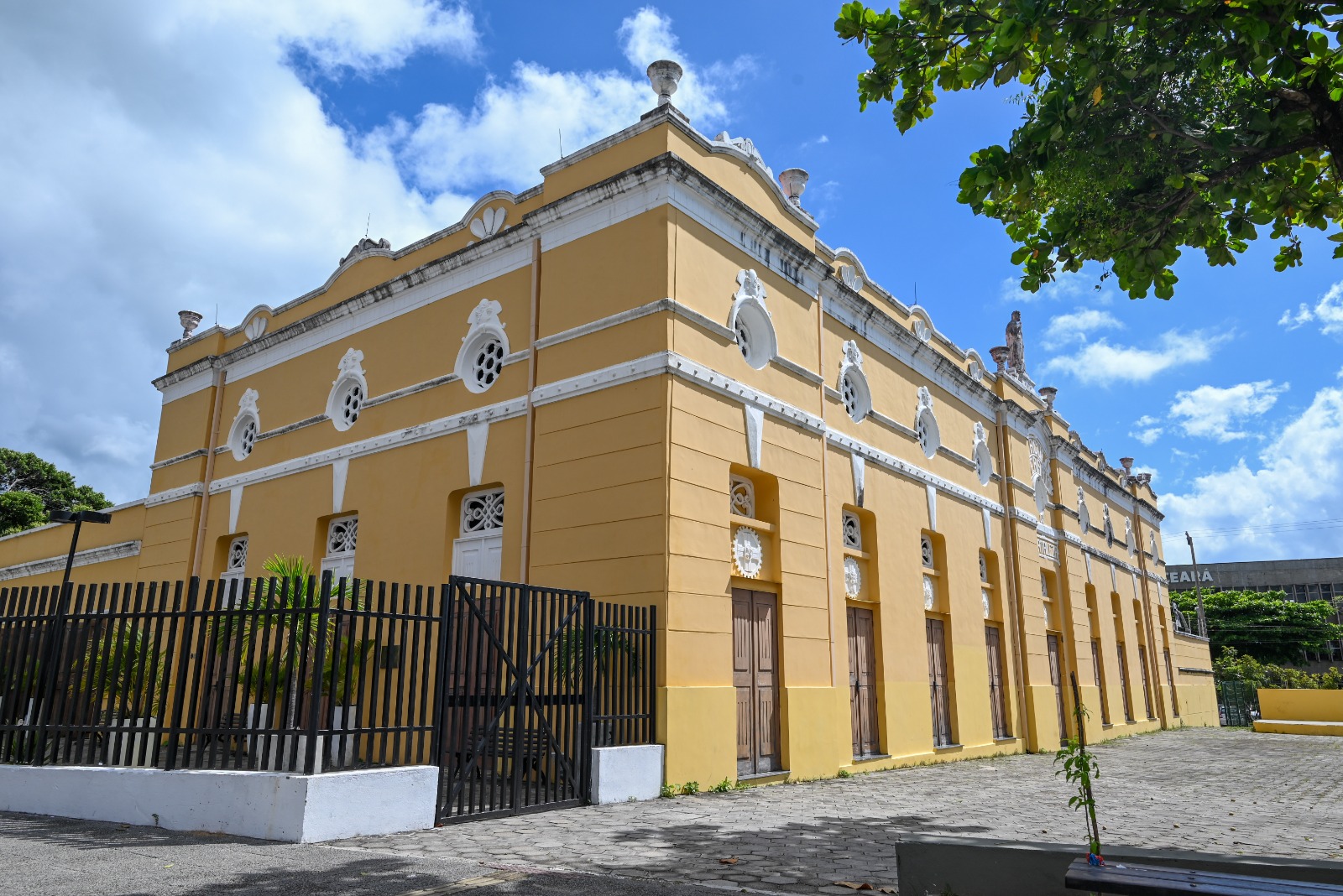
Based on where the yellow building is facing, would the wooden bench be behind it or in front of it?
in front
